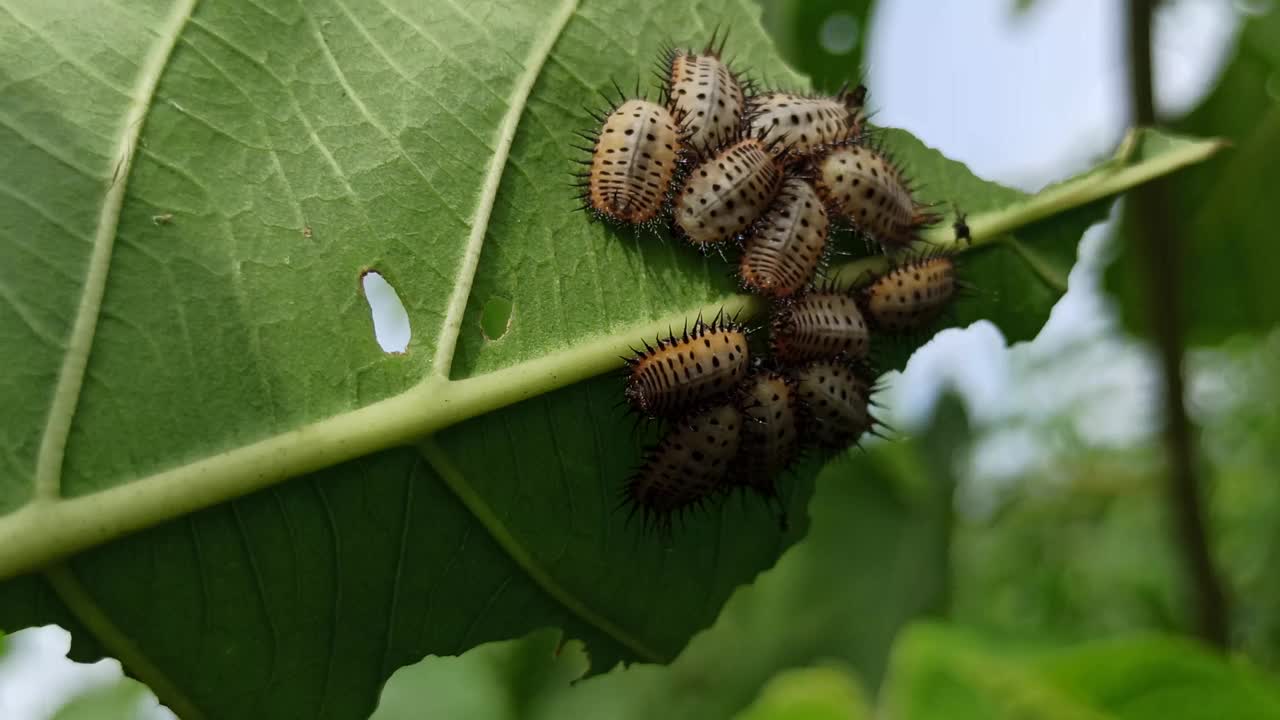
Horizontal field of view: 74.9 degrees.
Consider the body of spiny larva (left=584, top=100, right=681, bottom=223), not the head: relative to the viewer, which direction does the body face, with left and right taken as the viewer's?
facing away from the viewer

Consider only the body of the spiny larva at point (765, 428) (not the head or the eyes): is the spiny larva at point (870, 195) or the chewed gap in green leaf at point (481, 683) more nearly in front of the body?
the chewed gap in green leaf

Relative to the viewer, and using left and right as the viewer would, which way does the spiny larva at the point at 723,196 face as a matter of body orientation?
facing the viewer and to the left of the viewer

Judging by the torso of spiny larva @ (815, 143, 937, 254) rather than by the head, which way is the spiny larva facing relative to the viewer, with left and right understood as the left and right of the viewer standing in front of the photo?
facing away from the viewer and to the left of the viewer

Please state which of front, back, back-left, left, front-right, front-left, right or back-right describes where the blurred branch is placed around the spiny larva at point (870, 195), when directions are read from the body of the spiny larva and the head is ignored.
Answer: front-right
